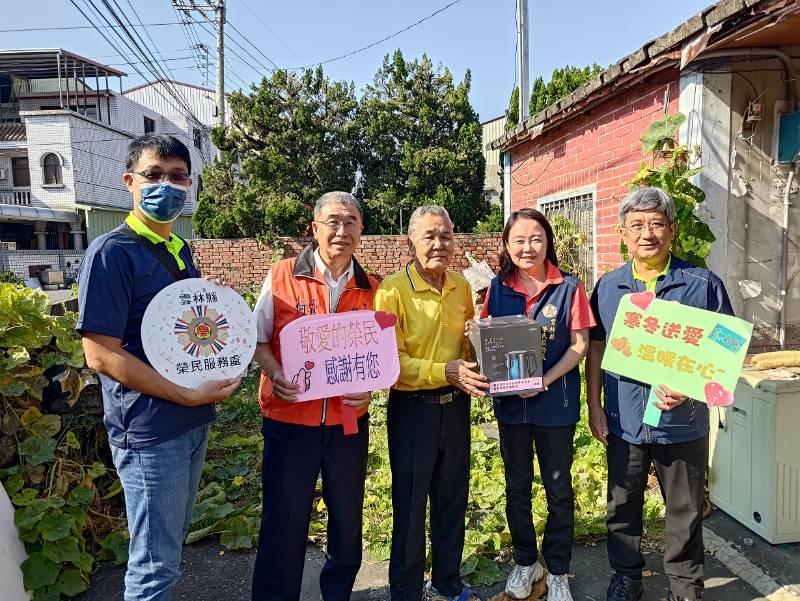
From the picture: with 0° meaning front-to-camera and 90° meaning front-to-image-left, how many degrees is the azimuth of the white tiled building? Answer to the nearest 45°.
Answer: approximately 45°

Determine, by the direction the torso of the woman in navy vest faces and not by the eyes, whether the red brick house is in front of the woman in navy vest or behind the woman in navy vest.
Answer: behind

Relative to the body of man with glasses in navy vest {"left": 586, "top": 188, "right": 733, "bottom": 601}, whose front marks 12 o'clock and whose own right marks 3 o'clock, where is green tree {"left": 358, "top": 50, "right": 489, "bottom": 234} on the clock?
The green tree is roughly at 5 o'clock from the man with glasses in navy vest.

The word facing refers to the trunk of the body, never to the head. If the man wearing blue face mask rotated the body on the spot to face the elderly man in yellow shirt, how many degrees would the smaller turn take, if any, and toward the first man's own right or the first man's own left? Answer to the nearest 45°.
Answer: approximately 45° to the first man's own left

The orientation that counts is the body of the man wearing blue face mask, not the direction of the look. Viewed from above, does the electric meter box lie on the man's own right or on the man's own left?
on the man's own left

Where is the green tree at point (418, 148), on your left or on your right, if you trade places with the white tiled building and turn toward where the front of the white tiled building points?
on your left

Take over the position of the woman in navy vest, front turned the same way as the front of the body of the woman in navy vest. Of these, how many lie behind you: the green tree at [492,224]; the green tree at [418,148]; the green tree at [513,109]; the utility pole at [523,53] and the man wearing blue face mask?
4

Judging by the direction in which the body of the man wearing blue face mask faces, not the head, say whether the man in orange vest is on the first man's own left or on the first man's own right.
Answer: on the first man's own left

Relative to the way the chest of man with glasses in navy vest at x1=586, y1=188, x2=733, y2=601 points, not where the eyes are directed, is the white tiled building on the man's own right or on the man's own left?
on the man's own right

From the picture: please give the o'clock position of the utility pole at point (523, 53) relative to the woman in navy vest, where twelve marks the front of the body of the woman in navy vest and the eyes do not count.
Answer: The utility pole is roughly at 6 o'clock from the woman in navy vest.

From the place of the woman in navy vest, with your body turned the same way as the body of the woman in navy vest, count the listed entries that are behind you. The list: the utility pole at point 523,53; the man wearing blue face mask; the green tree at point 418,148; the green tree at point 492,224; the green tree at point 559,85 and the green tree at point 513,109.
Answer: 5

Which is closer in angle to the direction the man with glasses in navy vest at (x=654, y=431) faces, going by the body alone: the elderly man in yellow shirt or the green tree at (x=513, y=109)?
the elderly man in yellow shirt

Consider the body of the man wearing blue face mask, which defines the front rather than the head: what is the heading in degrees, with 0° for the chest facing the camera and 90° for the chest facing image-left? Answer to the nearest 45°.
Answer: approximately 315°
